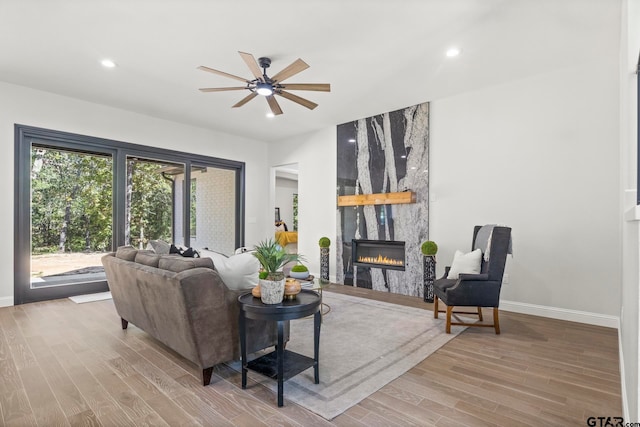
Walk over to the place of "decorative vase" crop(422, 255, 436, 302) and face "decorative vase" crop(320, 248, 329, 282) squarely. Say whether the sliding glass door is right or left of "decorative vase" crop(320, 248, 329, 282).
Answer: left

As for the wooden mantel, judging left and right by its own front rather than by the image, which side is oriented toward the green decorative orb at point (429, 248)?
left

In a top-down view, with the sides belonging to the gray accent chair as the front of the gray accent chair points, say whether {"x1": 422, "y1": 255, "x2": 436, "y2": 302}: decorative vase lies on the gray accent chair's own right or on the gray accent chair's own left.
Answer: on the gray accent chair's own right

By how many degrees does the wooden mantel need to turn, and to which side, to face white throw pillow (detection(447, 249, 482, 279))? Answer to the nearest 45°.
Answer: approximately 90° to its left

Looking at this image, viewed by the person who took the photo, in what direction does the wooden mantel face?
facing the viewer and to the left of the viewer

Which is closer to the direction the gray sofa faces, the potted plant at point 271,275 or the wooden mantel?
the wooden mantel

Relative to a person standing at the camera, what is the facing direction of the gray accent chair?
facing to the left of the viewer

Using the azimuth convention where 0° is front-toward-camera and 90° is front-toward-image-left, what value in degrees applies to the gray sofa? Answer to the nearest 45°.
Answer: approximately 225°

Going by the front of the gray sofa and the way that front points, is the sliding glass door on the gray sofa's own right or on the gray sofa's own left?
on the gray sofa's own left

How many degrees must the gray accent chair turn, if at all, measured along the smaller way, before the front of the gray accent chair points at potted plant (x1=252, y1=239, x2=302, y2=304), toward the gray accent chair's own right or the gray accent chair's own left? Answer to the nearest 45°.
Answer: approximately 45° to the gray accent chair's own left

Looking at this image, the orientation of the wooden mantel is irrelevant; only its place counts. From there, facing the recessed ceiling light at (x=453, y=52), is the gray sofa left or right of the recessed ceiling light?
right

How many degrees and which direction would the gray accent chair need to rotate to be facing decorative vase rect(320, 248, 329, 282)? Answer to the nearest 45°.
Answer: approximately 45° to its right

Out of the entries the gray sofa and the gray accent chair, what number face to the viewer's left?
1

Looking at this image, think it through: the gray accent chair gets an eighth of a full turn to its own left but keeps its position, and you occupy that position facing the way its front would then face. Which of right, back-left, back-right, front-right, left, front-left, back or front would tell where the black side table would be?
front

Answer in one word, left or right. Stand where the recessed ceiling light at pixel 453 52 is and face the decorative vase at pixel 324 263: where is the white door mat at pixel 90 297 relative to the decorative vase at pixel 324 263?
left

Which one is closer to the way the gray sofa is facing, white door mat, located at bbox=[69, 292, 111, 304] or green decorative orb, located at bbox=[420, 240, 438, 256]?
the green decorative orb
